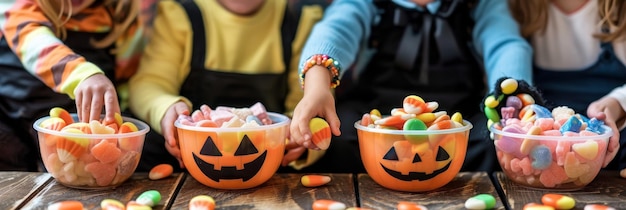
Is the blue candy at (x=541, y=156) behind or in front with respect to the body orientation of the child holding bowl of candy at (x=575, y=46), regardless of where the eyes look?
in front

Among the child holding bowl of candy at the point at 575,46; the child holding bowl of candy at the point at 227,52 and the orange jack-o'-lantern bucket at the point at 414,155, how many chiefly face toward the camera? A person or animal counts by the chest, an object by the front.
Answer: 3

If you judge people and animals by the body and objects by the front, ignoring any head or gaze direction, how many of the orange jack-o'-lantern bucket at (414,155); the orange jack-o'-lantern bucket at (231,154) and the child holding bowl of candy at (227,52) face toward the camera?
3

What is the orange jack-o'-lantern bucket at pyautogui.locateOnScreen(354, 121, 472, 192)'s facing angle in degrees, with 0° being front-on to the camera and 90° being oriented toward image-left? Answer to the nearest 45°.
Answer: approximately 0°

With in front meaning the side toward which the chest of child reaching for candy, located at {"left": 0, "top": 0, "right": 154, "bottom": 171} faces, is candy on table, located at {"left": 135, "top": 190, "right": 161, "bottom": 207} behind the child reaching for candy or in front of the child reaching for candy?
in front

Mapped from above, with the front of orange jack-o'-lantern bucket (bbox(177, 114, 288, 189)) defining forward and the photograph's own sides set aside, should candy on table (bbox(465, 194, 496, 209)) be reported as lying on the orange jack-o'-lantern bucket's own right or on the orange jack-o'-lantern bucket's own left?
on the orange jack-o'-lantern bucket's own left

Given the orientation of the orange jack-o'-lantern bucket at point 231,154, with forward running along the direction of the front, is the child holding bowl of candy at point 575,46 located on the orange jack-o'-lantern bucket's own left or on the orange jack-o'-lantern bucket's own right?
on the orange jack-o'-lantern bucket's own left
